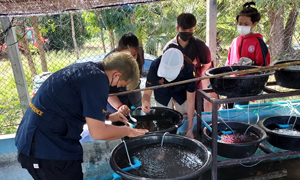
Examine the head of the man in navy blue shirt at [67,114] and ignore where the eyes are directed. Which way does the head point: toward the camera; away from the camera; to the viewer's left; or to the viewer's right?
to the viewer's right

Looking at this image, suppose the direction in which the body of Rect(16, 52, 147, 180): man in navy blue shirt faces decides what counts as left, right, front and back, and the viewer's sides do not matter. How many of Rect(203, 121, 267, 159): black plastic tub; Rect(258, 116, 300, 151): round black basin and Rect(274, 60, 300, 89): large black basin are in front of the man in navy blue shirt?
3

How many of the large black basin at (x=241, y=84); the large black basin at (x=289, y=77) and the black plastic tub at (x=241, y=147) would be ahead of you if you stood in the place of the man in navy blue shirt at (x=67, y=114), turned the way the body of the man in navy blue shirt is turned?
3

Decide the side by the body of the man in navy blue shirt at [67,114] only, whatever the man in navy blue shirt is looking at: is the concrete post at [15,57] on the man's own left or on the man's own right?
on the man's own left

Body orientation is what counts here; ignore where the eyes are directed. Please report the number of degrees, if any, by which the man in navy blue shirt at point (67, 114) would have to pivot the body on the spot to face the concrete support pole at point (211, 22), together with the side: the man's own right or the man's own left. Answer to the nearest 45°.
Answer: approximately 45° to the man's own left

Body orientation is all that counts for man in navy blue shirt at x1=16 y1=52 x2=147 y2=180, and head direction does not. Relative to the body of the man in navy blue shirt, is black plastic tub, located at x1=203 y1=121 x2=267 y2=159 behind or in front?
in front

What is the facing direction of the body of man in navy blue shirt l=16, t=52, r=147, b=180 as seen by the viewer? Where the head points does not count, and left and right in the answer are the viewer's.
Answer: facing to the right of the viewer

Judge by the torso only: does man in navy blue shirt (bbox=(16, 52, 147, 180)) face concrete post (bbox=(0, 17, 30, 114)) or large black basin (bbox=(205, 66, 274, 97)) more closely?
the large black basin

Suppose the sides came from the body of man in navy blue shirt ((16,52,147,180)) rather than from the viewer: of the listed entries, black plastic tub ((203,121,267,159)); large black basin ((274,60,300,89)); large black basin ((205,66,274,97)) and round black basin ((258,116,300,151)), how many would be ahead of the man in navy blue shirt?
4

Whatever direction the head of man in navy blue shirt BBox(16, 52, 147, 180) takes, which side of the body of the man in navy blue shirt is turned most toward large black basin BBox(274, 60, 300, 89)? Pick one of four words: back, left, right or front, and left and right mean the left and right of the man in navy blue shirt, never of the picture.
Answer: front

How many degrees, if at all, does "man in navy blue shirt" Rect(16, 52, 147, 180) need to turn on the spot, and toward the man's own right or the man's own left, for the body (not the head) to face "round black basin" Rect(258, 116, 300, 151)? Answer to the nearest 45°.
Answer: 0° — they already face it
